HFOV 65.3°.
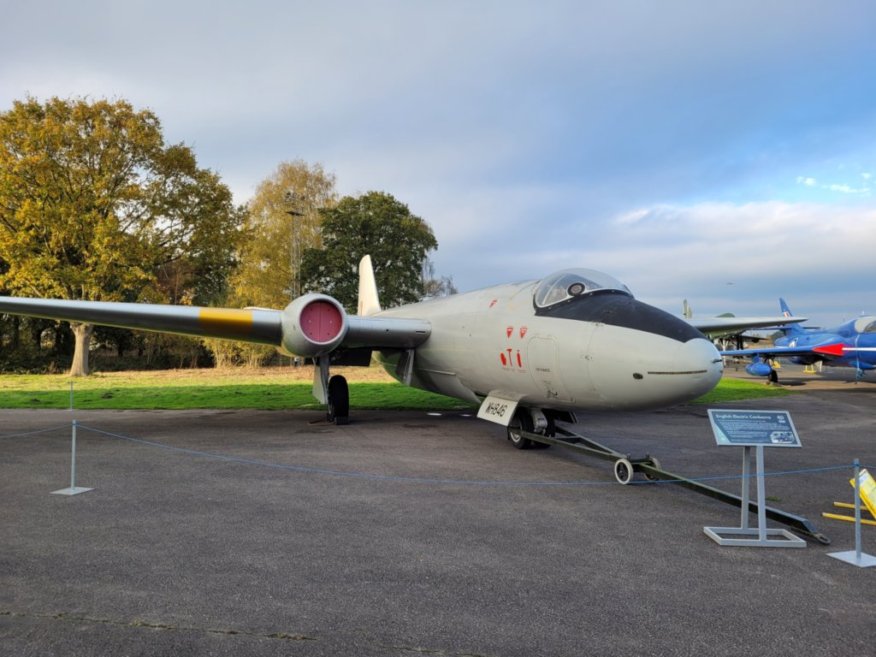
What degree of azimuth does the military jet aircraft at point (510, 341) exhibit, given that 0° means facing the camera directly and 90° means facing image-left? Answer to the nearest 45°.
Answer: approximately 315°

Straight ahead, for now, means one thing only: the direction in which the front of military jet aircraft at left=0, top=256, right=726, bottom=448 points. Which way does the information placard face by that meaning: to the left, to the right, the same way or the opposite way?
to the right

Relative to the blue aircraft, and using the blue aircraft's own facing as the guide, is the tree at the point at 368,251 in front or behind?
behind

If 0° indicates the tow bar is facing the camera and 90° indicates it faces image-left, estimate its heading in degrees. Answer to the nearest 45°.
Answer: approximately 315°

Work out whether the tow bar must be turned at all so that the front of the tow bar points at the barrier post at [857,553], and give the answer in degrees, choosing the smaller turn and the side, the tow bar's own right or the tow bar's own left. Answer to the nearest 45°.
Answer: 0° — it already faces it

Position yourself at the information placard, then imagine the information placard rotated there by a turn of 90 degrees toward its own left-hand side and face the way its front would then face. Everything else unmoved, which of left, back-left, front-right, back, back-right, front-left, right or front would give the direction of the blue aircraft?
left

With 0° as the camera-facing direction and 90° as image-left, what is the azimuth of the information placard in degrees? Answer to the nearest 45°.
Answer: approximately 0°

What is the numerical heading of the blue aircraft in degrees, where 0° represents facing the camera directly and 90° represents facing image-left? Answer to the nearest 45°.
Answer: approximately 315°
